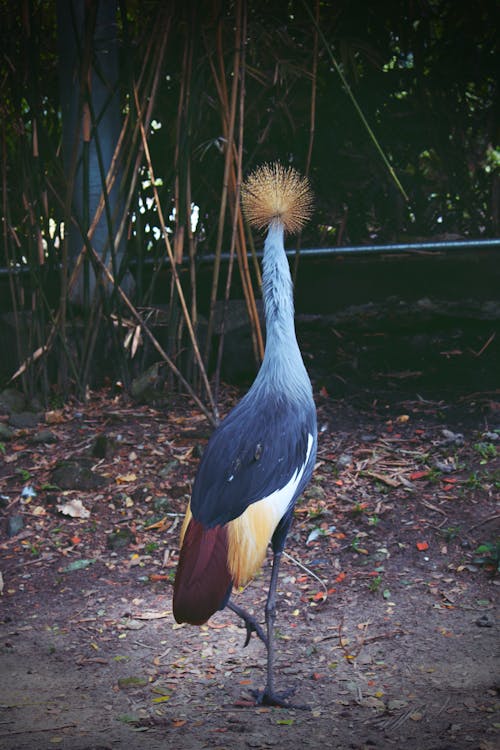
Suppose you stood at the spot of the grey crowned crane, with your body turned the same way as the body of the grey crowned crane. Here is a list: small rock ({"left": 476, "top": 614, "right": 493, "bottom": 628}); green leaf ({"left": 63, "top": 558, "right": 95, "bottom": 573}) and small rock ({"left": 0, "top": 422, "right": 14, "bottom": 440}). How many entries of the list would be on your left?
2

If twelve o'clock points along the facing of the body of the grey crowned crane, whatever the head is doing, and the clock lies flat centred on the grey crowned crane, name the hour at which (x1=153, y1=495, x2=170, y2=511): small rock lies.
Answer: The small rock is roughly at 10 o'clock from the grey crowned crane.

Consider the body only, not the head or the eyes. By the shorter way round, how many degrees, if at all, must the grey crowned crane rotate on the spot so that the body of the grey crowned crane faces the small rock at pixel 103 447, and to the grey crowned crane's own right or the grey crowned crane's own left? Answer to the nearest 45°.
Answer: approximately 90° to the grey crowned crane's own left

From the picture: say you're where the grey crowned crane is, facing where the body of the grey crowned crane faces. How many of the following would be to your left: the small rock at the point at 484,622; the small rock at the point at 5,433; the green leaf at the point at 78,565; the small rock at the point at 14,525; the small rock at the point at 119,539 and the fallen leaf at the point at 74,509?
5

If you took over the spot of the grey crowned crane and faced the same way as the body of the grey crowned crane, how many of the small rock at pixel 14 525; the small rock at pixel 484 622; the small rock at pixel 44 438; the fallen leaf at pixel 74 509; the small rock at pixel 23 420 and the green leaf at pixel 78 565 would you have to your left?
5

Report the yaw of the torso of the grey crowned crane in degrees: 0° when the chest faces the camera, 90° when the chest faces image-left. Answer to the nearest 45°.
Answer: approximately 225°

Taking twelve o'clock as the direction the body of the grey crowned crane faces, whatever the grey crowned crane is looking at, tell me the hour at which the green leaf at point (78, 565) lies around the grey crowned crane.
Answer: The green leaf is roughly at 9 o'clock from the grey crowned crane.

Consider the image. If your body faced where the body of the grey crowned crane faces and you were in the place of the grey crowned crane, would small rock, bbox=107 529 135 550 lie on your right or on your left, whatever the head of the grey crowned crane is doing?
on your left

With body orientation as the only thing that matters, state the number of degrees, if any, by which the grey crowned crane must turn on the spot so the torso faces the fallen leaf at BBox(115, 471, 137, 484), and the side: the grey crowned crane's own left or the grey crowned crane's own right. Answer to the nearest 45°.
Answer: approximately 90° to the grey crowned crane's own left

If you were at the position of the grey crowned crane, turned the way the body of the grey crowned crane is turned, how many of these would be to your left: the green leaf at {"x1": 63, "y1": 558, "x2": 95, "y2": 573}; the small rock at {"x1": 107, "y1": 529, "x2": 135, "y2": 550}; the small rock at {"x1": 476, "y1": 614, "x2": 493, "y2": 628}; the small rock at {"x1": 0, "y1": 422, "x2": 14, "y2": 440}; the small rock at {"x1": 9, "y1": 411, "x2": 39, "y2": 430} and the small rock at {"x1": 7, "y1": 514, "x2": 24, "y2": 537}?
5

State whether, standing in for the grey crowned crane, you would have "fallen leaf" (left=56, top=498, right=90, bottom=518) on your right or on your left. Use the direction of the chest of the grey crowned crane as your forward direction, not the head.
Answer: on your left

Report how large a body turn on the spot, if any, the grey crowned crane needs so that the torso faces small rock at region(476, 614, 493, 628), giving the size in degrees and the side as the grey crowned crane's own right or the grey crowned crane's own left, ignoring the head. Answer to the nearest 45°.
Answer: approximately 45° to the grey crowned crane's own right

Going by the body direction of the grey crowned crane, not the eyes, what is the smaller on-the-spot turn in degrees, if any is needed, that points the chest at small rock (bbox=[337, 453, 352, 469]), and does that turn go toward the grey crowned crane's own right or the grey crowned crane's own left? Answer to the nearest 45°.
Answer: approximately 45° to the grey crowned crane's own left

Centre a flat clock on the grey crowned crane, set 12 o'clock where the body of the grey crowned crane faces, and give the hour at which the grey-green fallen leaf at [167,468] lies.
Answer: The grey-green fallen leaf is roughly at 10 o'clock from the grey crowned crane.
